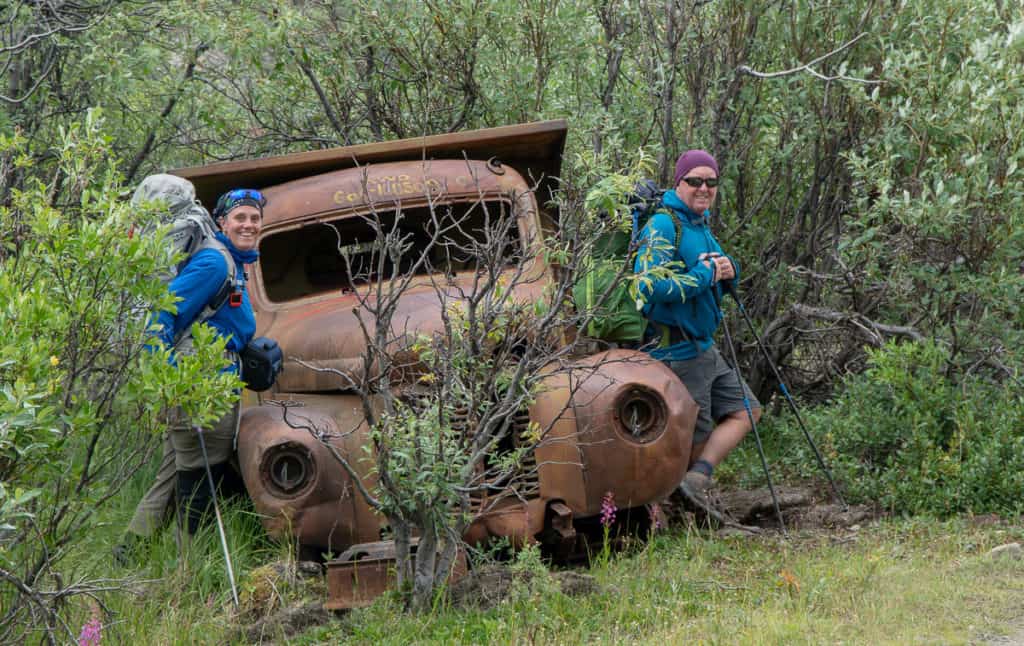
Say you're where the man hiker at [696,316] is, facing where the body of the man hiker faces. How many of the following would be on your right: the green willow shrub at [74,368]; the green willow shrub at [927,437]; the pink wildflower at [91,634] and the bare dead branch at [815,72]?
2

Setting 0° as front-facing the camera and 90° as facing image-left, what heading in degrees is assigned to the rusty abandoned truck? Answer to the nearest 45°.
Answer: approximately 0°

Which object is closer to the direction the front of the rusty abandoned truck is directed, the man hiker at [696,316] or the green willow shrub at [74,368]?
the green willow shrub

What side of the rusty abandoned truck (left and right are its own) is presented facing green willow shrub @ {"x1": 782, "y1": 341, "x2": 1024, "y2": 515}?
left

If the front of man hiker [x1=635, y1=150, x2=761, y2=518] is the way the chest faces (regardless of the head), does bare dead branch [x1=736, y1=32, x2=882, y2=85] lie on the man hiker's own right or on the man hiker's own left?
on the man hiker's own left

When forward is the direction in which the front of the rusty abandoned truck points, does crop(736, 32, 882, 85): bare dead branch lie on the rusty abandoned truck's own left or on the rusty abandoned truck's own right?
on the rusty abandoned truck's own left

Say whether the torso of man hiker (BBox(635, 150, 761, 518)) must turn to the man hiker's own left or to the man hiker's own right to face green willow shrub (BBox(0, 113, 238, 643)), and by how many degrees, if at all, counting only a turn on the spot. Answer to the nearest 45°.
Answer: approximately 90° to the man hiker's own right
